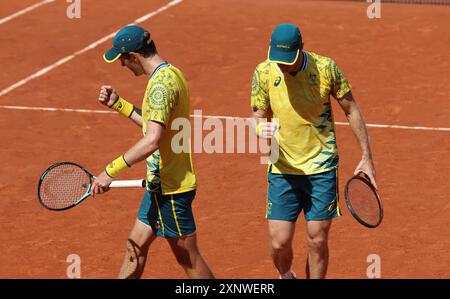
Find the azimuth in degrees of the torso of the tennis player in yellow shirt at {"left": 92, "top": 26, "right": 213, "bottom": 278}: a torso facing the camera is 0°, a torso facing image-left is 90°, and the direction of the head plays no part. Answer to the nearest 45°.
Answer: approximately 90°

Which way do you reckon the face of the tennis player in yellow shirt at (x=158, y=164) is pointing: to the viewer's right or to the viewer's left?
to the viewer's left

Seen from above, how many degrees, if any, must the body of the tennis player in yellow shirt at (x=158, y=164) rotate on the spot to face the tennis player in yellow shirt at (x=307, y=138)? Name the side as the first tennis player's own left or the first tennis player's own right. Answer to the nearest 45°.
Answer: approximately 180°
